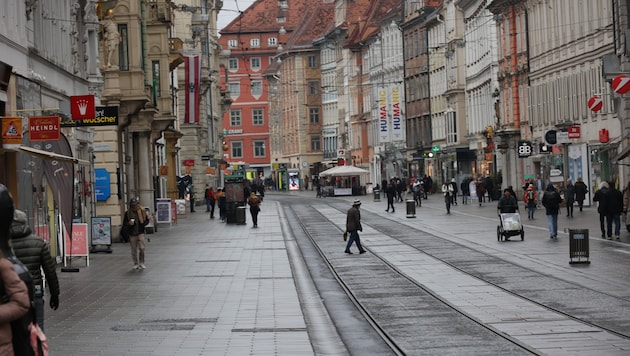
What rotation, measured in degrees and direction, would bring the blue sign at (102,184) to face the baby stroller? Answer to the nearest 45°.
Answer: approximately 45° to its left

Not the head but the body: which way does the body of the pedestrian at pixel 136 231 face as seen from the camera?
toward the camera

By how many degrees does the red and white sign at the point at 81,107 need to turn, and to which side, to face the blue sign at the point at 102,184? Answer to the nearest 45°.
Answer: approximately 180°

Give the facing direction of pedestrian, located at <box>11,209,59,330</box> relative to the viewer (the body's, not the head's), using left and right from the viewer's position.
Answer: facing away from the viewer

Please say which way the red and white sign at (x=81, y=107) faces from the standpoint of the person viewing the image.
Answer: facing the viewer

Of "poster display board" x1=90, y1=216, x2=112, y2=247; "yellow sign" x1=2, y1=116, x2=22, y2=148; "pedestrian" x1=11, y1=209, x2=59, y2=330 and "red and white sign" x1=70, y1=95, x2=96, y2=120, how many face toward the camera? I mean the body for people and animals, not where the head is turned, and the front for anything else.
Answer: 3

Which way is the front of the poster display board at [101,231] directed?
toward the camera

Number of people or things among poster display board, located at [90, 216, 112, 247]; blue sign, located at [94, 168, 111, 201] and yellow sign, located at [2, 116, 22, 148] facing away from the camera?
0

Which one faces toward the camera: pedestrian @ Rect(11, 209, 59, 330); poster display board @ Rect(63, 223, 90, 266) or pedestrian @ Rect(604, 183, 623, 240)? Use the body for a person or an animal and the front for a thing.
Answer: the poster display board

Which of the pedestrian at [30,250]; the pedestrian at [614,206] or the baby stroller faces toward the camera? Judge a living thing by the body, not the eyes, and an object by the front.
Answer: the baby stroller

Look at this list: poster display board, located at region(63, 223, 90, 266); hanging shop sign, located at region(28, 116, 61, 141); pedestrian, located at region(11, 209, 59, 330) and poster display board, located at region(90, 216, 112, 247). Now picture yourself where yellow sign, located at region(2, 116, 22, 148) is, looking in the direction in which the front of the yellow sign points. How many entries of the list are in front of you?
1
